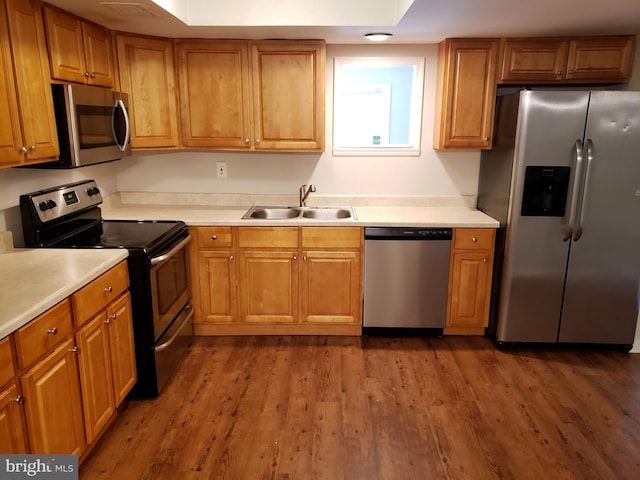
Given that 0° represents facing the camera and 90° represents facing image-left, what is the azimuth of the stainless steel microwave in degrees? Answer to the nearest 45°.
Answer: approximately 315°

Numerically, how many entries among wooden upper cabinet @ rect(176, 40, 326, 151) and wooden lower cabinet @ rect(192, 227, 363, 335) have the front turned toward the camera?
2

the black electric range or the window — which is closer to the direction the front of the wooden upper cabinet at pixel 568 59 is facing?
the black electric range

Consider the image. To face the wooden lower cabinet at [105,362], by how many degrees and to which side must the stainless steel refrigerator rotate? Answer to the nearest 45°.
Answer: approximately 45° to its right

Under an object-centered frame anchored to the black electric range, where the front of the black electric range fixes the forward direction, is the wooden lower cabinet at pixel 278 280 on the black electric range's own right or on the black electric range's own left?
on the black electric range's own left

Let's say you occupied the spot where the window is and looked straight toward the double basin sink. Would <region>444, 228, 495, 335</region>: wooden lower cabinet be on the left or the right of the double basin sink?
left

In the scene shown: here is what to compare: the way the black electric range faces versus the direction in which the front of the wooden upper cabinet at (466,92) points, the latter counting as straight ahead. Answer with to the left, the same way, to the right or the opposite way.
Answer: to the left
